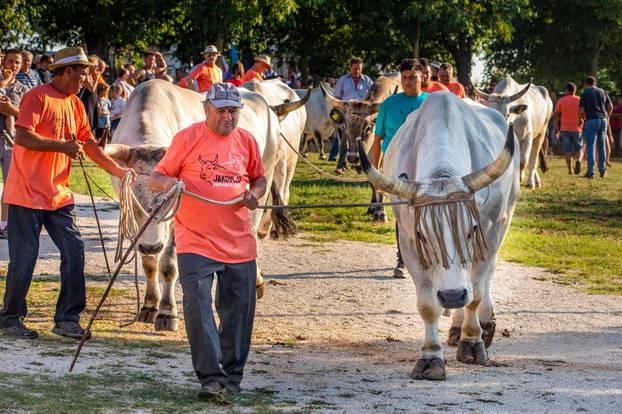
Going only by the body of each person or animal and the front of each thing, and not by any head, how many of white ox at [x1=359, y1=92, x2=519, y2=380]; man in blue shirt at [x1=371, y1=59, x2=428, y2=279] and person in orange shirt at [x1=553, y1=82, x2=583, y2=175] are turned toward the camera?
2

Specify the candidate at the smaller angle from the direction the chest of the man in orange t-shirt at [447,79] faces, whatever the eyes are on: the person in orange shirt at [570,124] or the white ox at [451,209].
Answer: the white ox

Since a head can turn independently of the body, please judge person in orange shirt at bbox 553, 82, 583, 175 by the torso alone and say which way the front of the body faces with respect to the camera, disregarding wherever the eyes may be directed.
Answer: away from the camera

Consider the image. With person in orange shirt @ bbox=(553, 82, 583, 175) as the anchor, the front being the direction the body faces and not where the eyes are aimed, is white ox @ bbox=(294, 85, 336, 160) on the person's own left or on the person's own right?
on the person's own left

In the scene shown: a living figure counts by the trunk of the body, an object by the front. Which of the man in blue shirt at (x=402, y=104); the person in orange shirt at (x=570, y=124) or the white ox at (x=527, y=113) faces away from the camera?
the person in orange shirt

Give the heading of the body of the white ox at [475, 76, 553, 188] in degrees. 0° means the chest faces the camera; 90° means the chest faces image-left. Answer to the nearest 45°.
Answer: approximately 45°

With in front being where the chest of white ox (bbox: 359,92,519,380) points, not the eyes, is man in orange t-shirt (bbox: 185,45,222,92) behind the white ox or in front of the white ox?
behind
